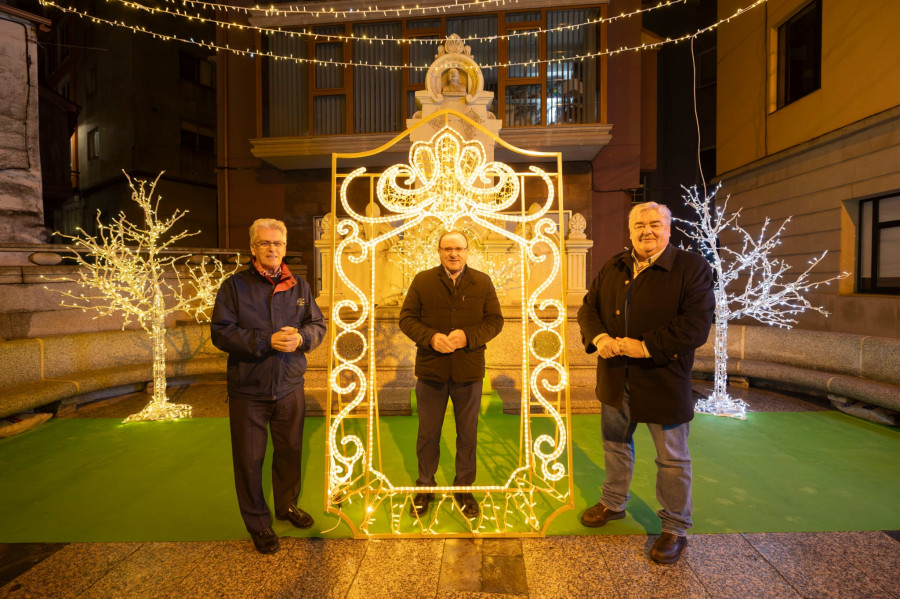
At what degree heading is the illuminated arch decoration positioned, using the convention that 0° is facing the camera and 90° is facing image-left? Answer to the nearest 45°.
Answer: approximately 0°

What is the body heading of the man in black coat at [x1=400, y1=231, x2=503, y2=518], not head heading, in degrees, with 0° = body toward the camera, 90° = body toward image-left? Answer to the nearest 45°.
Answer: approximately 0°

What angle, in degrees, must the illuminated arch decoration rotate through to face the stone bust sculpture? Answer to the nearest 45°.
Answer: approximately 180°

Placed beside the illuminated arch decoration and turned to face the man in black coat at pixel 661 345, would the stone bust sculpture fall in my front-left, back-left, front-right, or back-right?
back-left

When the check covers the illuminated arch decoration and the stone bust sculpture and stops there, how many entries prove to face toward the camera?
2

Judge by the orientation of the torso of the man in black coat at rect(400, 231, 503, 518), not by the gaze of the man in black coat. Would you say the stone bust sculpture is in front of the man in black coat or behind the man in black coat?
behind

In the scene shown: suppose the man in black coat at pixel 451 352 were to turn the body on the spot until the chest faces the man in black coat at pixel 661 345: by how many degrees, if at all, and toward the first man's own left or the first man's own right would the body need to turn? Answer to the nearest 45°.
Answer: approximately 90° to the first man's own left

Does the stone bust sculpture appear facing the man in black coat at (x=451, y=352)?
yes
